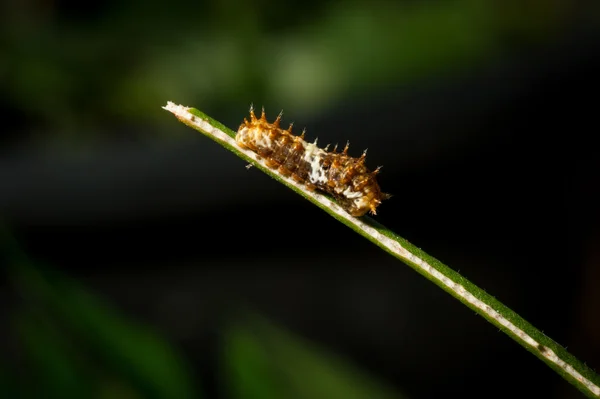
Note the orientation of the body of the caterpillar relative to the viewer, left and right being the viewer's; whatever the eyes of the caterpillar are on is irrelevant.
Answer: facing to the right of the viewer
